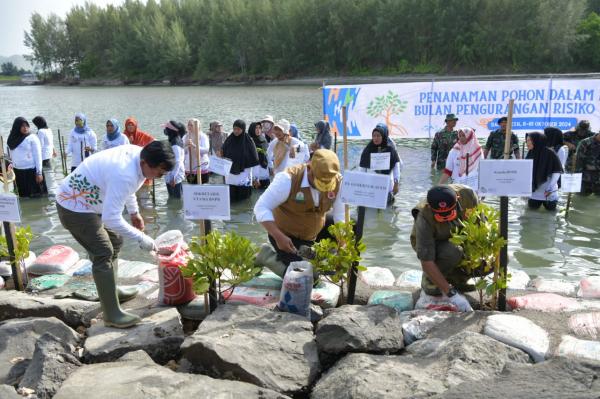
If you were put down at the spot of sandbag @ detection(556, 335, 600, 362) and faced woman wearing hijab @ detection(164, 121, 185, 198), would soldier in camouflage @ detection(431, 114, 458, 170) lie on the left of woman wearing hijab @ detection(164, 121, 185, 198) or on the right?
right

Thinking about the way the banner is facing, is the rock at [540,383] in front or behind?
in front

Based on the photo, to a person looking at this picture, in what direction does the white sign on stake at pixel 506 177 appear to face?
facing the viewer

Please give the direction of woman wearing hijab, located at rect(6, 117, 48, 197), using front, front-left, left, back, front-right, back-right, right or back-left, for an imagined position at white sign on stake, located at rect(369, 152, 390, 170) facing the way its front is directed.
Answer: right

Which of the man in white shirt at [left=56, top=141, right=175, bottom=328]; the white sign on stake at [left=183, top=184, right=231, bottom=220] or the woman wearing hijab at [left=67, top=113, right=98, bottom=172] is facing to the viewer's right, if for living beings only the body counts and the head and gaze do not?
the man in white shirt

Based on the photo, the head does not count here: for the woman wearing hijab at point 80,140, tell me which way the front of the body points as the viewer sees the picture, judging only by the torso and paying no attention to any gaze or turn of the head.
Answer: toward the camera

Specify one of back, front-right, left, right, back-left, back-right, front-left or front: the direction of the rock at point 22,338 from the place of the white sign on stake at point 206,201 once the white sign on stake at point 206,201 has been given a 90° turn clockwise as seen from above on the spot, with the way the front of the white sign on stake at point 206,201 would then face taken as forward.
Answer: front

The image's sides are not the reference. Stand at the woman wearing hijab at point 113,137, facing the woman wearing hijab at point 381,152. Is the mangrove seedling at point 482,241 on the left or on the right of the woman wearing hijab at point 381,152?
right

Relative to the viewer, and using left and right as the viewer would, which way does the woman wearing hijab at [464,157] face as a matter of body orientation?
facing the viewer and to the left of the viewer

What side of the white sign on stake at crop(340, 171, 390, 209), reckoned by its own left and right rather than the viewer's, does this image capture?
front

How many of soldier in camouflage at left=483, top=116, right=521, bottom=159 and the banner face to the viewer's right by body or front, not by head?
0

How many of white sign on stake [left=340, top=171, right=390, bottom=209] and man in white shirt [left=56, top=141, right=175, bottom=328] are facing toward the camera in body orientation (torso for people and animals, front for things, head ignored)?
1

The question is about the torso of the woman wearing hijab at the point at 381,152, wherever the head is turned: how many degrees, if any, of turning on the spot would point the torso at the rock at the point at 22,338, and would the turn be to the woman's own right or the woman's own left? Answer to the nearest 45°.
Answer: approximately 45° to the woman's own right

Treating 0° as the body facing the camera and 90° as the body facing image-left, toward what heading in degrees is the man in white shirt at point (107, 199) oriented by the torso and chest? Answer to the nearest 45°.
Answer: approximately 270°

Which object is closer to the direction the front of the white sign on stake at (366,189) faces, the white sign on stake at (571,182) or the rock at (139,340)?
the rock

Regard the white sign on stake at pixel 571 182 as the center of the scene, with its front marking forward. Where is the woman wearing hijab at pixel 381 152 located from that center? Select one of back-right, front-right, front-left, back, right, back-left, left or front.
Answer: right

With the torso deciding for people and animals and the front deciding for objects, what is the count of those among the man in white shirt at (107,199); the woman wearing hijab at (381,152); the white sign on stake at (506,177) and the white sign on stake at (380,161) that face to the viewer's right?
1
